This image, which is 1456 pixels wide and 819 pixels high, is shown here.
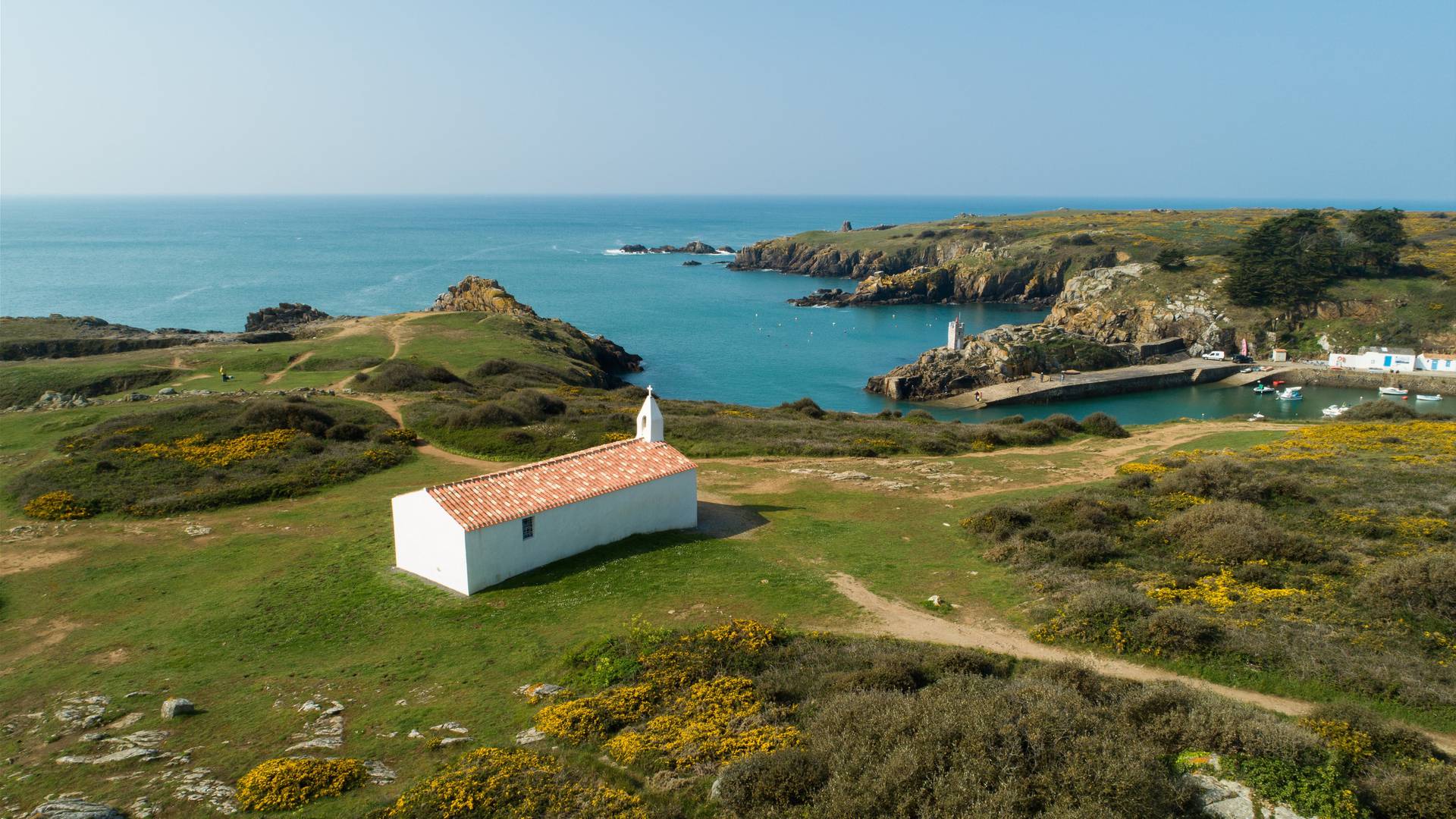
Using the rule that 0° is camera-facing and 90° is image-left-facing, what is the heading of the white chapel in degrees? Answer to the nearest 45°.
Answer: approximately 225°

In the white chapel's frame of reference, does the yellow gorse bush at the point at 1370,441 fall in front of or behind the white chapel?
in front

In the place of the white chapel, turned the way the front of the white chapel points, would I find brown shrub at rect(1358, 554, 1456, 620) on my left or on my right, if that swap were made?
on my right

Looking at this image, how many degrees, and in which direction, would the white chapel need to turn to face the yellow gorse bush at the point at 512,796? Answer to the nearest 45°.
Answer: approximately 135° to its right

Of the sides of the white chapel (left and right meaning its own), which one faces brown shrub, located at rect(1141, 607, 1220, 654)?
right

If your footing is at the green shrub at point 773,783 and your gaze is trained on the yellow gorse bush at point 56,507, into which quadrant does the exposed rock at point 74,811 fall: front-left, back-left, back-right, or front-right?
front-left

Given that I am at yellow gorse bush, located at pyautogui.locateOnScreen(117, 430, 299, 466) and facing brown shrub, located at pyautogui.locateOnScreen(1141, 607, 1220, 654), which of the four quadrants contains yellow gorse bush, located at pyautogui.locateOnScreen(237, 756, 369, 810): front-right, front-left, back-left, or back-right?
front-right

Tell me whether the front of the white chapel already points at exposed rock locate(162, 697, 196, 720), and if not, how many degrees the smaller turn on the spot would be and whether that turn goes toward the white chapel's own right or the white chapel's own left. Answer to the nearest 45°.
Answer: approximately 180°

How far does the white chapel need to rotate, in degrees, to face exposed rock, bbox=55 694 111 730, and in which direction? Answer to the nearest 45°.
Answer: approximately 180°

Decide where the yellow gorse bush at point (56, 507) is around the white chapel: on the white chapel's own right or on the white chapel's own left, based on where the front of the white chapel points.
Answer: on the white chapel's own left

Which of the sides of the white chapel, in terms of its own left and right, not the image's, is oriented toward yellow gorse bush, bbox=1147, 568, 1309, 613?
right

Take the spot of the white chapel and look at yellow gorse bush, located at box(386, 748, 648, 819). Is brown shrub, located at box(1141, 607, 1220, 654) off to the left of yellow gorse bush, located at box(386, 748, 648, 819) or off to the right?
left

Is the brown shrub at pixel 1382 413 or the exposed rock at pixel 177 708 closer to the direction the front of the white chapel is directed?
the brown shrub

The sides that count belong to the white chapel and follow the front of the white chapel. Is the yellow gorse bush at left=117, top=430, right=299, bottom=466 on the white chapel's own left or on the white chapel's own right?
on the white chapel's own left

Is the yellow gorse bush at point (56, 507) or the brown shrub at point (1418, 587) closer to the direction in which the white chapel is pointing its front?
the brown shrub

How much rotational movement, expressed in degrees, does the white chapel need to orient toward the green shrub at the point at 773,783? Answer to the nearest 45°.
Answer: approximately 135° to its right

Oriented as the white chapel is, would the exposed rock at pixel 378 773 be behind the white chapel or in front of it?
behind
